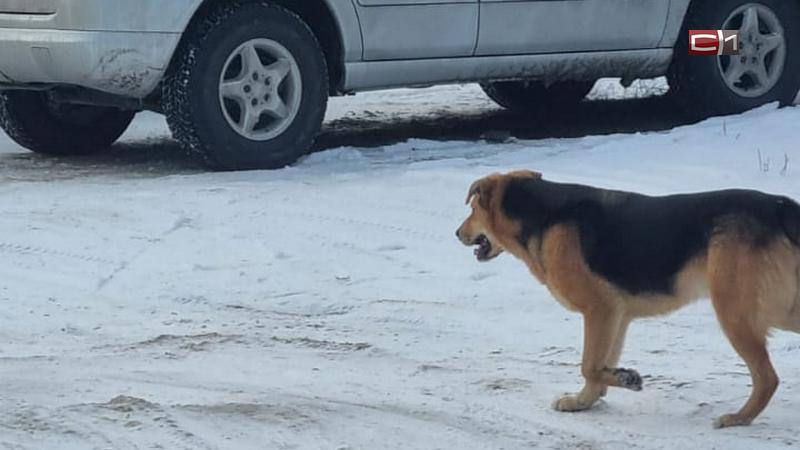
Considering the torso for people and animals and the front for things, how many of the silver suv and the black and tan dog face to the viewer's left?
1

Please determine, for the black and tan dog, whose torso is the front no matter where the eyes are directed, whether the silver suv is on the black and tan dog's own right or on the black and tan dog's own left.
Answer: on the black and tan dog's own right

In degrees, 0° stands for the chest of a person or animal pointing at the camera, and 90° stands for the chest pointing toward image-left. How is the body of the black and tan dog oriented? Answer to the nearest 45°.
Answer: approximately 90°

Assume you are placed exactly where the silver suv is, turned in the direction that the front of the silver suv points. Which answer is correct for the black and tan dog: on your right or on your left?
on your right

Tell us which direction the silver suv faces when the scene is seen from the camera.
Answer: facing away from the viewer and to the right of the viewer
